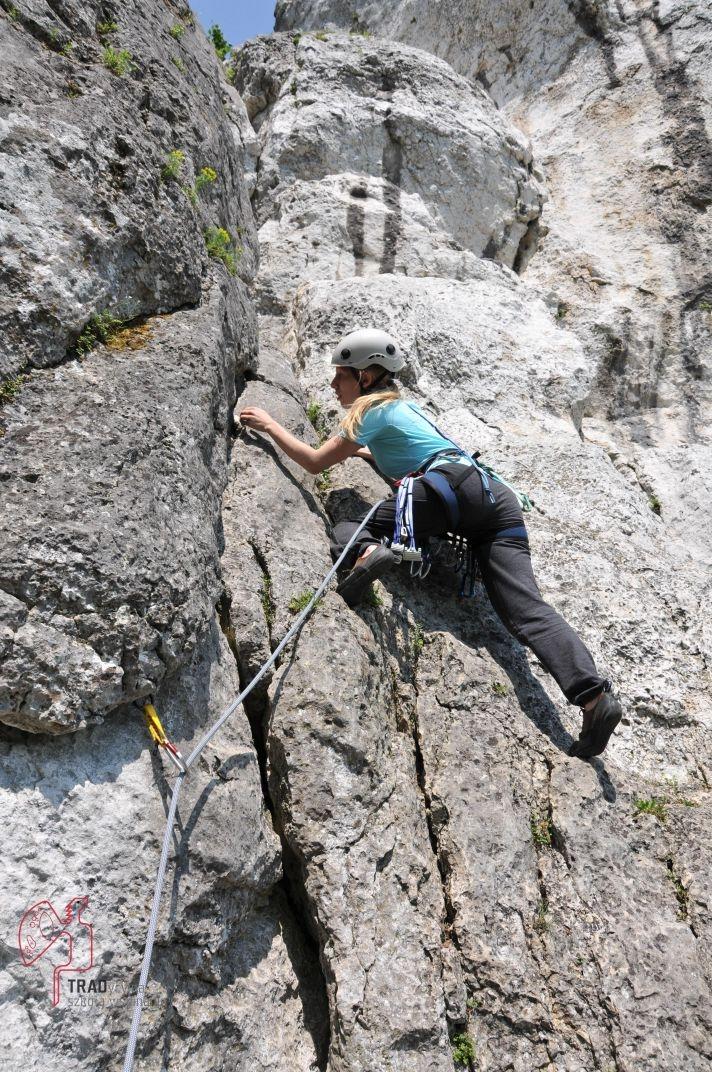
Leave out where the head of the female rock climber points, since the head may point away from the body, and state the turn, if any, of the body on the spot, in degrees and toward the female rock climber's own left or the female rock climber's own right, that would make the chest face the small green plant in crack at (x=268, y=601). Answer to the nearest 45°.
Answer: approximately 45° to the female rock climber's own left

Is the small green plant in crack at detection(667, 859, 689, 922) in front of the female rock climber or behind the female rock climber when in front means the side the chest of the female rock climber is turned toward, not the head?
behind

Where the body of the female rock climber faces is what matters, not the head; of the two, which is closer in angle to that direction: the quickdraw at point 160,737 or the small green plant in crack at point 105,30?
the small green plant in crack

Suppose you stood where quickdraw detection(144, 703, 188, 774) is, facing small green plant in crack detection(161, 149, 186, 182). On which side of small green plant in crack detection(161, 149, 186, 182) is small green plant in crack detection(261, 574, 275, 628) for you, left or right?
right
